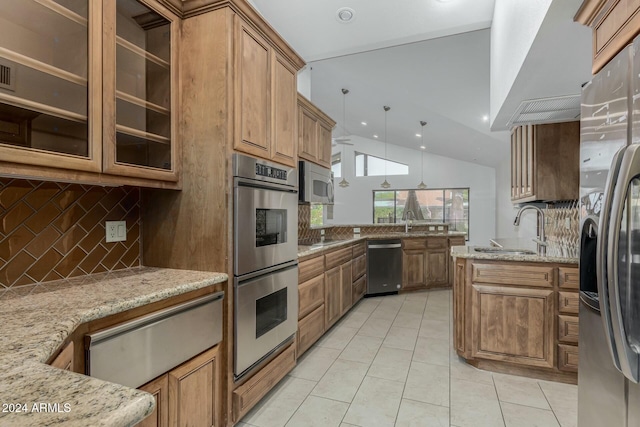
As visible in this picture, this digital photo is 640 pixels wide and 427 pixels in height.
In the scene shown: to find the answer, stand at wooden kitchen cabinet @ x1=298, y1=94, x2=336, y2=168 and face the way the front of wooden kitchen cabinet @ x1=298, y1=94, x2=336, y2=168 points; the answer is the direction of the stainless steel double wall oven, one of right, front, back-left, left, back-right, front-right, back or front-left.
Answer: front-right

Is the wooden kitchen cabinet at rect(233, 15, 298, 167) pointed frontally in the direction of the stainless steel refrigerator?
yes

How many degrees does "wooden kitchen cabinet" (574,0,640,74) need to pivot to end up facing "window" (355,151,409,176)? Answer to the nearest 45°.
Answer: approximately 45° to its right

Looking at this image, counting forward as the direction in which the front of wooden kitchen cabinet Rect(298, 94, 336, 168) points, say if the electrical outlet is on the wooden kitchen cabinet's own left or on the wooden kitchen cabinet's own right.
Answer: on the wooden kitchen cabinet's own right

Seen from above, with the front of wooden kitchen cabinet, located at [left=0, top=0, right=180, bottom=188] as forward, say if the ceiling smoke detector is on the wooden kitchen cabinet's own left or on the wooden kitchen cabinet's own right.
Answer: on the wooden kitchen cabinet's own left

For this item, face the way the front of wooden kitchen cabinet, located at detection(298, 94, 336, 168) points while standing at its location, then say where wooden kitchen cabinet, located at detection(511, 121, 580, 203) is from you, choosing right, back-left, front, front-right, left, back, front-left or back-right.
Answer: front-left

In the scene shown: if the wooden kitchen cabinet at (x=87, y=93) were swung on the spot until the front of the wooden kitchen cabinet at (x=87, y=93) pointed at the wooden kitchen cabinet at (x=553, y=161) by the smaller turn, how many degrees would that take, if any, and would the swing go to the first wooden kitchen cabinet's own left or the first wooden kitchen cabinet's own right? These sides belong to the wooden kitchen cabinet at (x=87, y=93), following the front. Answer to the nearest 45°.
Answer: approximately 45° to the first wooden kitchen cabinet's own left

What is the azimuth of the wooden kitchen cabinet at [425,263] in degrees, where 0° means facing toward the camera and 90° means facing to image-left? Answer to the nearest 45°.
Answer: approximately 0°

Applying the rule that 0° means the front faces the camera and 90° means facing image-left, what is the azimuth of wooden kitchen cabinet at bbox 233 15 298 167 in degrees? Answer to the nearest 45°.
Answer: approximately 315°
